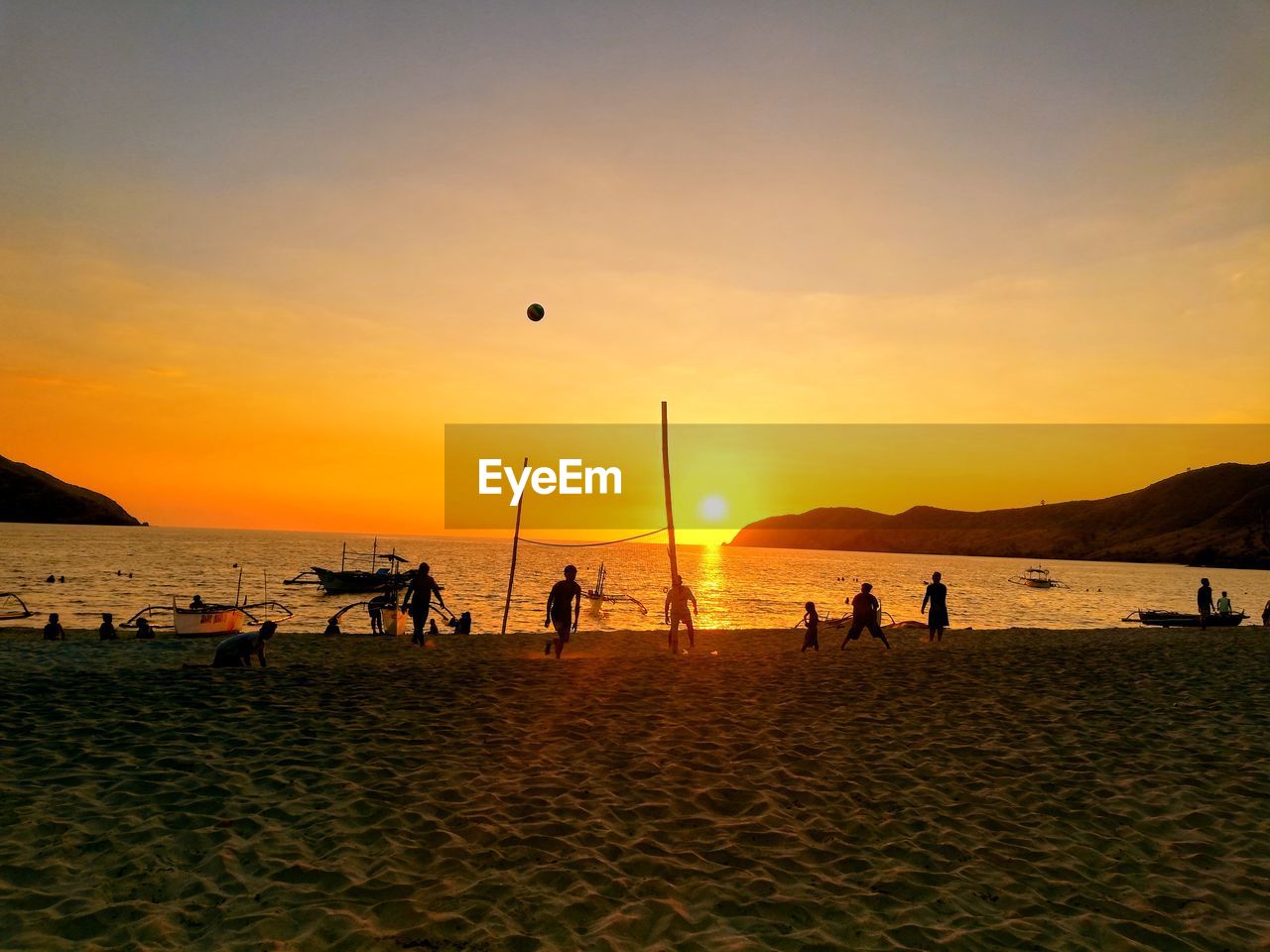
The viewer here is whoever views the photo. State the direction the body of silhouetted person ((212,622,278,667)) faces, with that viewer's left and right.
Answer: facing to the right of the viewer

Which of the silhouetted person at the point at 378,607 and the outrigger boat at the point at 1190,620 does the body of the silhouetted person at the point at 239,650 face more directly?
the outrigger boat

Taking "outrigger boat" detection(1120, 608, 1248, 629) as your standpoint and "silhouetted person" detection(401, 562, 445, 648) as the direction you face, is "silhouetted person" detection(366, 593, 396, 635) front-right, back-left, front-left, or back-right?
front-right

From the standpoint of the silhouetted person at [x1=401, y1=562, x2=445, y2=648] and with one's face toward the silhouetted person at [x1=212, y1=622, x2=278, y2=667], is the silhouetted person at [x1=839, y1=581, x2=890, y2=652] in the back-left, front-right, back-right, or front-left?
back-left

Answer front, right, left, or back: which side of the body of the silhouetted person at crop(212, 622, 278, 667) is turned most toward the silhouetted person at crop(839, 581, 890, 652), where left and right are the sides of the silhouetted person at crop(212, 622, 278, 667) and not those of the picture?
front

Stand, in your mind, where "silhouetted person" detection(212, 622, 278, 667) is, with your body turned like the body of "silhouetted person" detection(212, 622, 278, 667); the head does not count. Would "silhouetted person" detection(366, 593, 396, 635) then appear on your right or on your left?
on your left

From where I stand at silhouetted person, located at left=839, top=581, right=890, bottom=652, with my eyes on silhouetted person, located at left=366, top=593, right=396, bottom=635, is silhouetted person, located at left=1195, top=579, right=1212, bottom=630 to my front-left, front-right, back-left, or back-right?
back-right

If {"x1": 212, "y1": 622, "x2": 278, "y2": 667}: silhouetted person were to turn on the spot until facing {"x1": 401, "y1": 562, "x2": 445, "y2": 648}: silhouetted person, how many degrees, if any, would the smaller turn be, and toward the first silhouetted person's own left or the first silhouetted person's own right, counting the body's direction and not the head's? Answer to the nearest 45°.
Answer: approximately 45° to the first silhouetted person's own left

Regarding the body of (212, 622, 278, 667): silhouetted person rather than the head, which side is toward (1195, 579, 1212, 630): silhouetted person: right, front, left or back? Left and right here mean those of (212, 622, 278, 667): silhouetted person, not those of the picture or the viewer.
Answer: front

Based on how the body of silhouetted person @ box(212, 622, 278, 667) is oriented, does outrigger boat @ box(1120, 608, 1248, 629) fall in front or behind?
in front

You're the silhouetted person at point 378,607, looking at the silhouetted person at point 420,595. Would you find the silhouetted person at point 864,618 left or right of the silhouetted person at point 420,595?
left

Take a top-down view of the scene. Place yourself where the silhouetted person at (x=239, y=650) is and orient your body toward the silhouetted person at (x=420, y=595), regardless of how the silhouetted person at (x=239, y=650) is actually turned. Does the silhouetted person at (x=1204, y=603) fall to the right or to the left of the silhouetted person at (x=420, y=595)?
right
